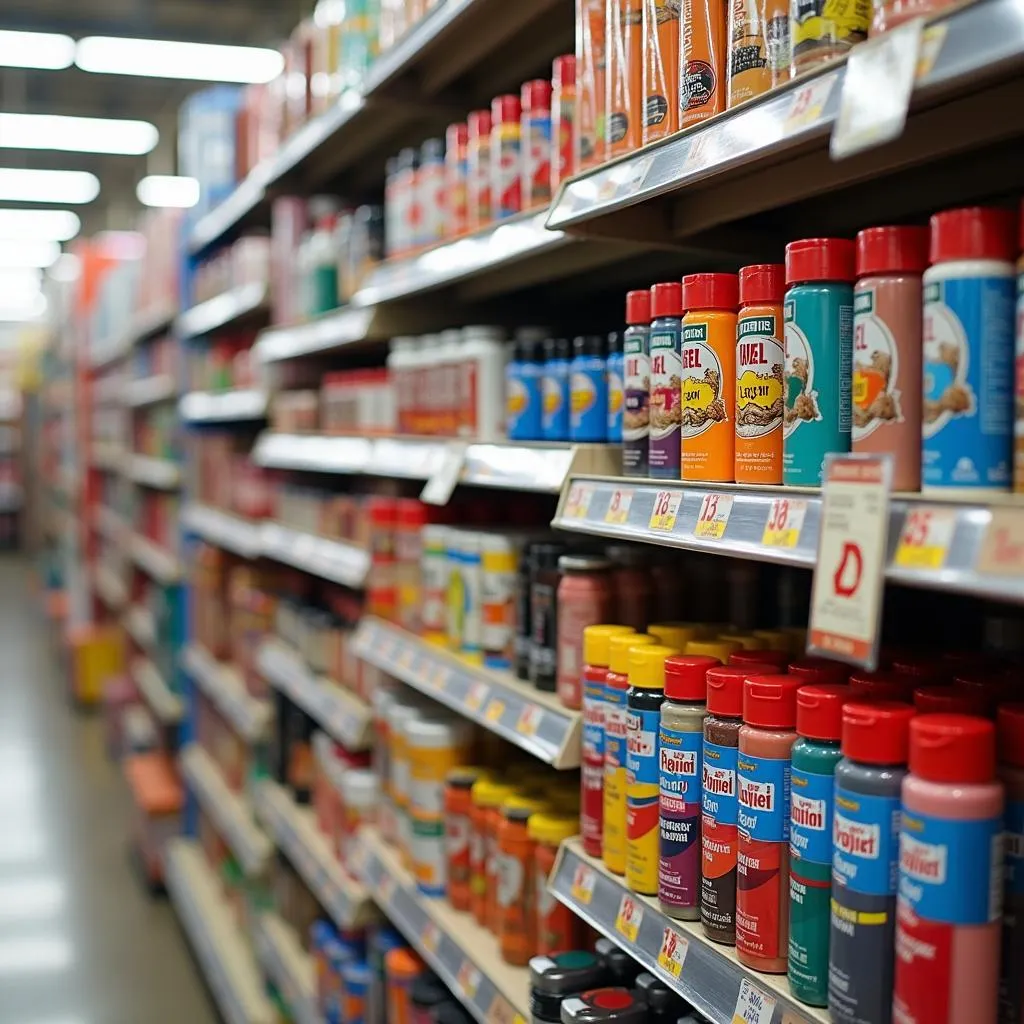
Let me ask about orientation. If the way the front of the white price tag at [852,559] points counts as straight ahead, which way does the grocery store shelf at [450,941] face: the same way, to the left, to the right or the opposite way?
the same way

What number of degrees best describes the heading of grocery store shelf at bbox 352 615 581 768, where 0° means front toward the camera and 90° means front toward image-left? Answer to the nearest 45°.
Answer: approximately 45°

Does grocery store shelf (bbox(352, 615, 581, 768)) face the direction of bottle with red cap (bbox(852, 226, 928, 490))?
no

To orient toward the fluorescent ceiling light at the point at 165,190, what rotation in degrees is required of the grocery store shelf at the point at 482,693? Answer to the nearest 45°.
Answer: approximately 135° to its right

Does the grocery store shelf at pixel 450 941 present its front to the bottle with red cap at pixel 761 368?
no

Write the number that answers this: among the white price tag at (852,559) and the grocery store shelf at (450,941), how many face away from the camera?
0

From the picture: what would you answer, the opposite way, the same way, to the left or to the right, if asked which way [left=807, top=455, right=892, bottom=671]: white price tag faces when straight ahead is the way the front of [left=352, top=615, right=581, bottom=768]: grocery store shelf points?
the same way

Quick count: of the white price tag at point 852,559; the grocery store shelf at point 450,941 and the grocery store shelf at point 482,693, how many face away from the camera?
0

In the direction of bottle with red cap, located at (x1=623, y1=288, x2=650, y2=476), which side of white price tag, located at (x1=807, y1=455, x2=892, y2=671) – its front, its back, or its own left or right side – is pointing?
right

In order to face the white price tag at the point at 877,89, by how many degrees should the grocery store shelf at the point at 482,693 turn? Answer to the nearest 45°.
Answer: approximately 45° to its left

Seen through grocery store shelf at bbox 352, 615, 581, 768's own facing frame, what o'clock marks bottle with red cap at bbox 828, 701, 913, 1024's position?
The bottle with red cap is roughly at 10 o'clock from the grocery store shelf.

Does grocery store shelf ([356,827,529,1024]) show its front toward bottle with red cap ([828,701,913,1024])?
no

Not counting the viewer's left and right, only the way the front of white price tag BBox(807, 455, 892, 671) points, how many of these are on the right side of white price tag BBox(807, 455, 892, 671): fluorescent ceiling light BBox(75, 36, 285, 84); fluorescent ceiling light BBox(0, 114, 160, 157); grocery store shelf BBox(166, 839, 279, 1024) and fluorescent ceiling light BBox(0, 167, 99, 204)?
4

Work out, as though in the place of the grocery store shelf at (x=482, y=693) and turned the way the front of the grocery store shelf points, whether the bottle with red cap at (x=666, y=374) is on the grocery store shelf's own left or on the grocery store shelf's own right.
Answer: on the grocery store shelf's own left

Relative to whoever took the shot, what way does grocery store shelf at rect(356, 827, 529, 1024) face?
facing the viewer and to the left of the viewer

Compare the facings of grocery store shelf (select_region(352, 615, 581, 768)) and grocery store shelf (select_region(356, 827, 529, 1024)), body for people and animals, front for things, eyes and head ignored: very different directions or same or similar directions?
same or similar directions

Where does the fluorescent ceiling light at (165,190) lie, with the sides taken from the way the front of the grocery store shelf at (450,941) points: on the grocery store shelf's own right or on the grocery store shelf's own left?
on the grocery store shelf's own right

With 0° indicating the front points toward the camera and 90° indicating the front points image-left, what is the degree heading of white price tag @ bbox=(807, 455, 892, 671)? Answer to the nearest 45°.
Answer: approximately 45°

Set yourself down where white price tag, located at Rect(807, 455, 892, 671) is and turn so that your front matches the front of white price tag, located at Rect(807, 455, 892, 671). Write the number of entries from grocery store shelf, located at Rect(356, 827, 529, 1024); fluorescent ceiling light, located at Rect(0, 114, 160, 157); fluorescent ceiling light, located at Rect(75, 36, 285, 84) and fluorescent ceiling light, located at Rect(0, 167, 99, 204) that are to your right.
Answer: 4
